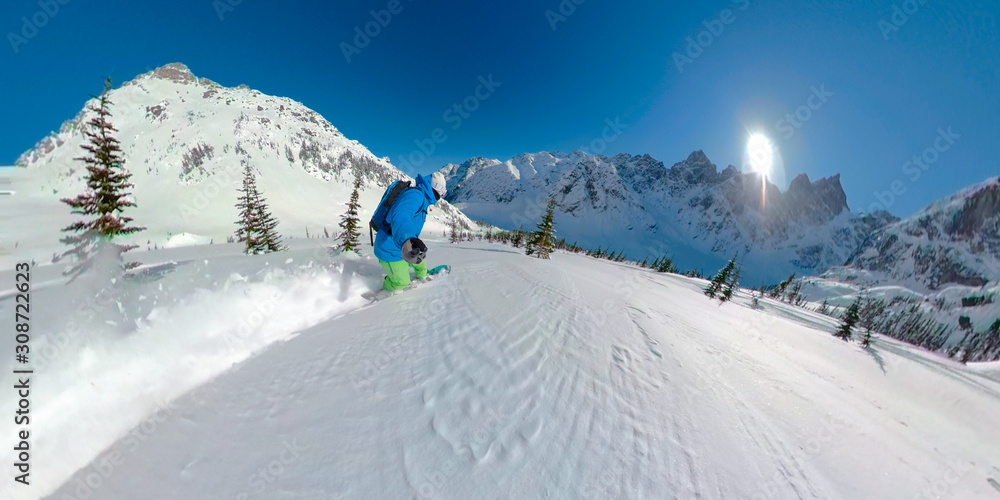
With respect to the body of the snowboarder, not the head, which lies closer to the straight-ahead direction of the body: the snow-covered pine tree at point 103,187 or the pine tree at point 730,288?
the pine tree

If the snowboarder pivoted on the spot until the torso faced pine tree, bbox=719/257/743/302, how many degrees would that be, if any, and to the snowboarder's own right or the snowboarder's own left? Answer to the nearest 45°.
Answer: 0° — they already face it

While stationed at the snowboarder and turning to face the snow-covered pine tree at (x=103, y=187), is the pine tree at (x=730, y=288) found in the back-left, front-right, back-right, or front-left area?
back-right

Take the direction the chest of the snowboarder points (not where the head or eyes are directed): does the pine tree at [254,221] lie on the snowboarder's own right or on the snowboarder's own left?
on the snowboarder's own left

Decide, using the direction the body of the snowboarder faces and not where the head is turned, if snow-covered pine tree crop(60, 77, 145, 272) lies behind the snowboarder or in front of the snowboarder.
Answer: behind

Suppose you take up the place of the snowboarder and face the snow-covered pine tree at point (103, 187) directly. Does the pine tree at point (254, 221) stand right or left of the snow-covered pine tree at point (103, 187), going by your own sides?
right
